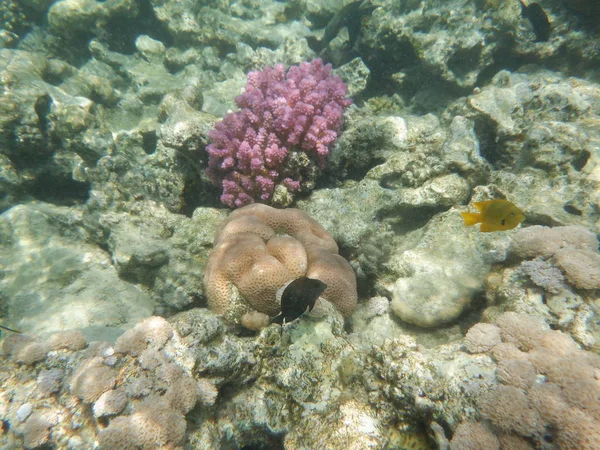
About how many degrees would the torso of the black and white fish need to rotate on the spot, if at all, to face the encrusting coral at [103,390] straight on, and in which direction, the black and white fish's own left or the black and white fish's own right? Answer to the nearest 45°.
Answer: approximately 180°

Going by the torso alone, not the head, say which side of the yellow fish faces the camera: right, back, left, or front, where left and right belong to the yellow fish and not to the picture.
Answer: right

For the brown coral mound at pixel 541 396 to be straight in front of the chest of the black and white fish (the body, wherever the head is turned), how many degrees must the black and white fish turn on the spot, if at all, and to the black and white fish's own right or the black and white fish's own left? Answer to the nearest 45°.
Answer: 0° — it already faces it

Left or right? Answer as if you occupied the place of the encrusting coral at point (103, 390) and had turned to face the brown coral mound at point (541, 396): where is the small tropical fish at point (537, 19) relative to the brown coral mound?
left

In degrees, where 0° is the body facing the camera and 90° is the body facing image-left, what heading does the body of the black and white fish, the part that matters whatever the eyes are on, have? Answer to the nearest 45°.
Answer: approximately 270°

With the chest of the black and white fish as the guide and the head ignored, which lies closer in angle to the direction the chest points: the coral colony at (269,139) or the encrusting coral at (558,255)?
the encrusting coral

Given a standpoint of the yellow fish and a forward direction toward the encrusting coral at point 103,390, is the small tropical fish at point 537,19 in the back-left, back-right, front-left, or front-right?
back-right

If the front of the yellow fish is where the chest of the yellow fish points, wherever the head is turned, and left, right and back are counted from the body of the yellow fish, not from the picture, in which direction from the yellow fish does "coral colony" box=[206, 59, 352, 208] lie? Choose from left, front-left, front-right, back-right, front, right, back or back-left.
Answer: back
